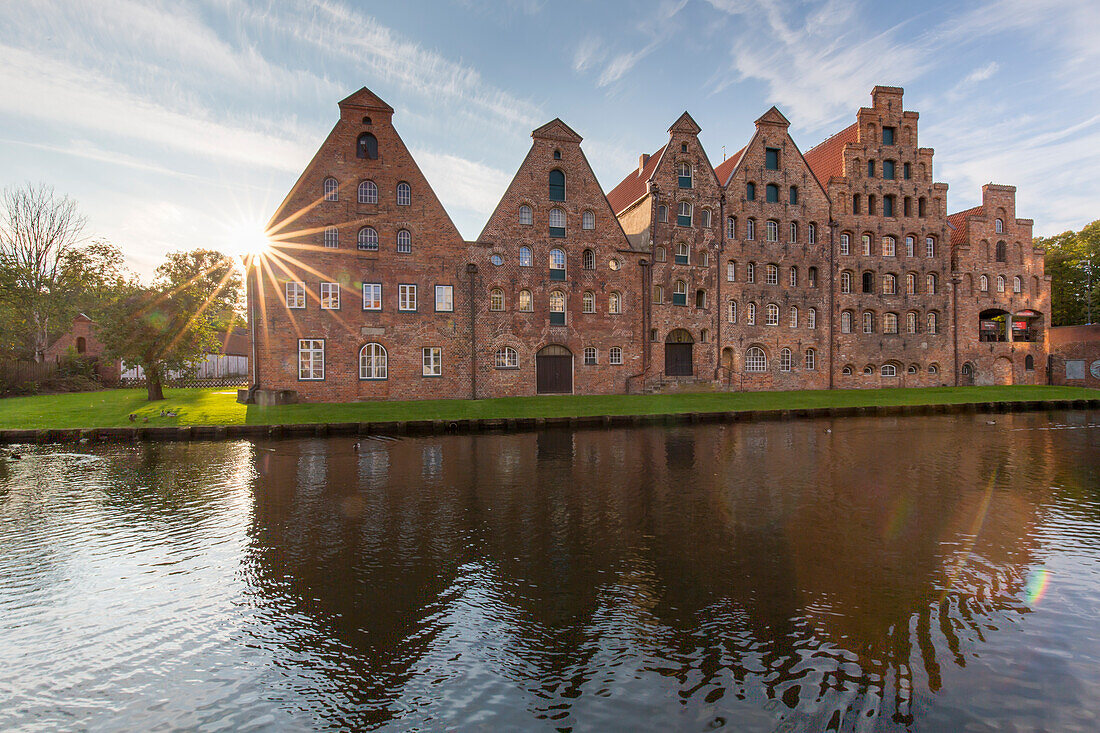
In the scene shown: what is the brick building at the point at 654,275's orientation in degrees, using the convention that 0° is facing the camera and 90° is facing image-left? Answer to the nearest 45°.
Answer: approximately 0°

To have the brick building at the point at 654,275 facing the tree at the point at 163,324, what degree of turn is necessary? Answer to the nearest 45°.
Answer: approximately 45° to its right
